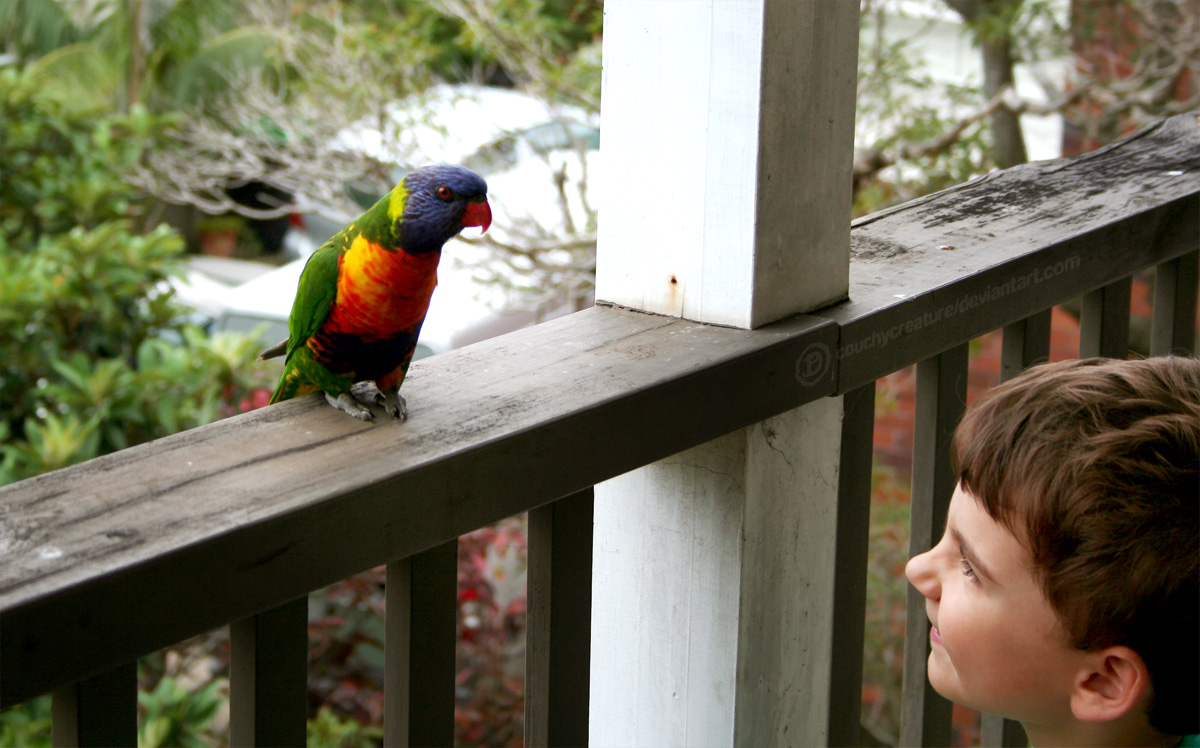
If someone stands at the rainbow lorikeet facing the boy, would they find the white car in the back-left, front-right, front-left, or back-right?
back-left

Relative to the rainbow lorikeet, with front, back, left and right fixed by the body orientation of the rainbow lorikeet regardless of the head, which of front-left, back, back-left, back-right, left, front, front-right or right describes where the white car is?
back-left
